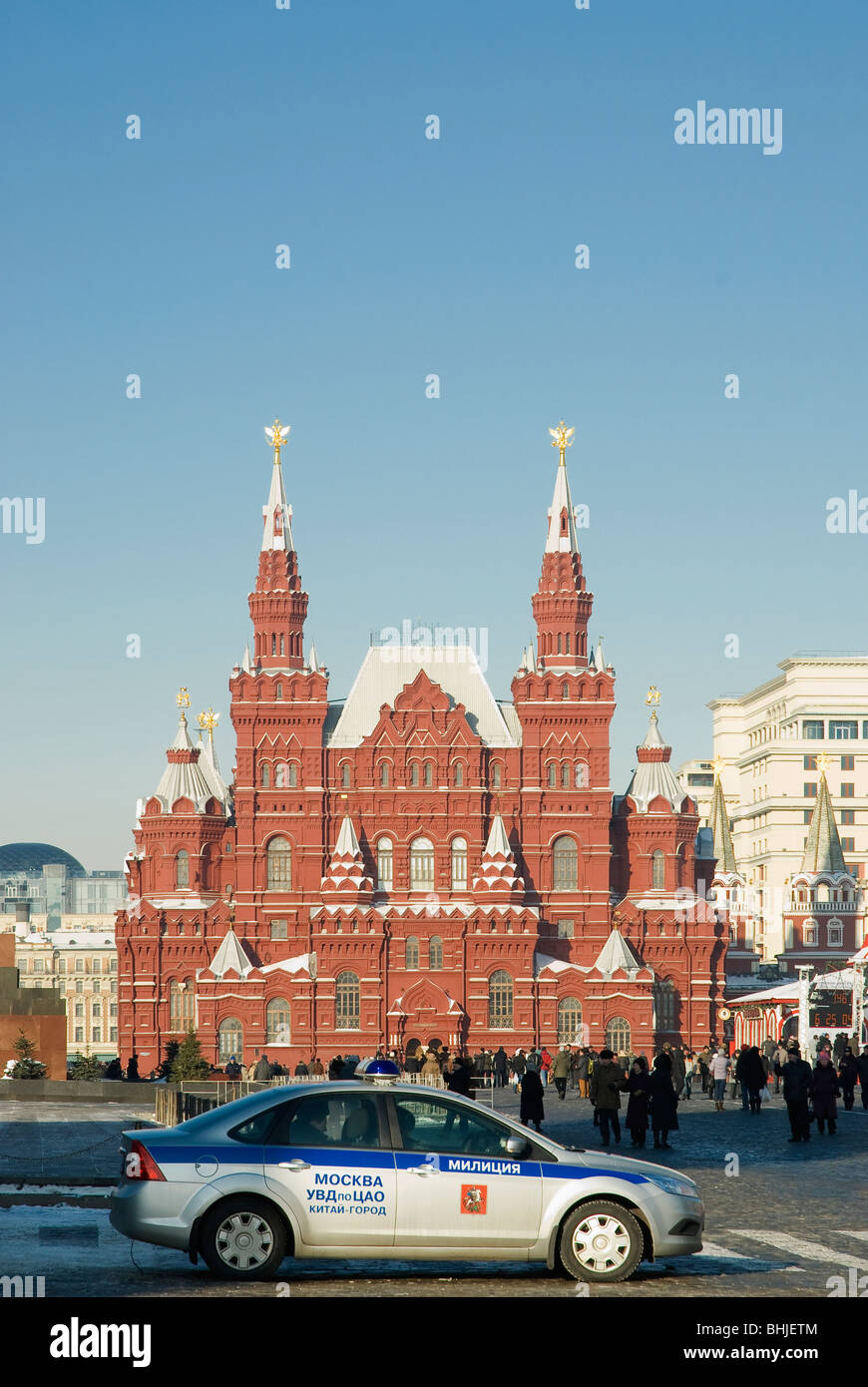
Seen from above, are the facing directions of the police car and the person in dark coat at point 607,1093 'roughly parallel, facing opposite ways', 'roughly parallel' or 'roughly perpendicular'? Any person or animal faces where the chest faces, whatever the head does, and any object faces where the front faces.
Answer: roughly perpendicular

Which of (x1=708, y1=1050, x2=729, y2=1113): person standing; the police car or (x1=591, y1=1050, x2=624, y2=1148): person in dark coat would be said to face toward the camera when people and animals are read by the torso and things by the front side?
the person in dark coat

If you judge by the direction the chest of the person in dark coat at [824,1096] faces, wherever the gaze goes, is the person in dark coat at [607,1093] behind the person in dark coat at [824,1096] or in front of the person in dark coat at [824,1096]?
in front

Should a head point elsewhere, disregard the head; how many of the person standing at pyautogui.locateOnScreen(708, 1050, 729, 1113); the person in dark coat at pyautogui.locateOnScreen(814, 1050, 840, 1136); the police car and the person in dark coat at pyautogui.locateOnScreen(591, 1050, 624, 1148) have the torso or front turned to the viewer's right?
1

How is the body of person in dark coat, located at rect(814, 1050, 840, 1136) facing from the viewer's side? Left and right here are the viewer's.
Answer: facing the viewer

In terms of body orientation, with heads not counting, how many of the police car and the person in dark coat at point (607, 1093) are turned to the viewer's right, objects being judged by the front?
1

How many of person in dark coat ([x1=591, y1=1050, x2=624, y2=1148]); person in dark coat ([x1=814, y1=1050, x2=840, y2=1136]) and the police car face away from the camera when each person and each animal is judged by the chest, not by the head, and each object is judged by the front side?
0

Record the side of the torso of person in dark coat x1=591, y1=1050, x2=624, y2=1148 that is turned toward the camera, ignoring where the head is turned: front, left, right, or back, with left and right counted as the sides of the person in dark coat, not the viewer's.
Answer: front

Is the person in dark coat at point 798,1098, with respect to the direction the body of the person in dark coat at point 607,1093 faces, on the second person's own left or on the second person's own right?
on the second person's own left

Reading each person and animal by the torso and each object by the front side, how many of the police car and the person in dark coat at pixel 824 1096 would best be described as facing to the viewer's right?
1

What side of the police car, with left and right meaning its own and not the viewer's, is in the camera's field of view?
right
